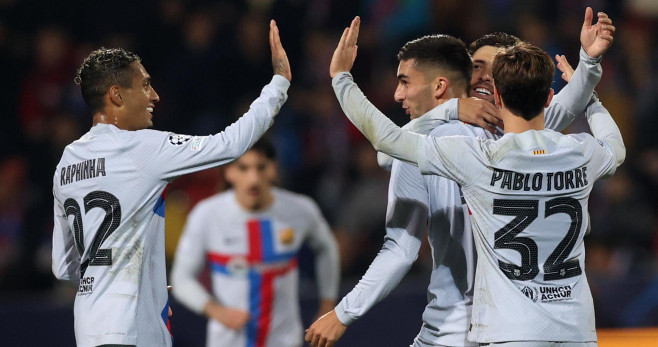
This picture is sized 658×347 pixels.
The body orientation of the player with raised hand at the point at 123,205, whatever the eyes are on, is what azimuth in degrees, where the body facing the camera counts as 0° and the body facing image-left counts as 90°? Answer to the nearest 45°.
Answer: approximately 225°

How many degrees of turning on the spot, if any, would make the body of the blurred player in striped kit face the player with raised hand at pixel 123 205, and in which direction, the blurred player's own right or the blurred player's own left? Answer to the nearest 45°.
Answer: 0° — they already face them

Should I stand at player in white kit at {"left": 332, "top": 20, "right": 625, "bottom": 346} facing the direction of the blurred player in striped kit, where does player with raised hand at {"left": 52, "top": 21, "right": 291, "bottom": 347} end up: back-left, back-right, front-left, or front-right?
front-left

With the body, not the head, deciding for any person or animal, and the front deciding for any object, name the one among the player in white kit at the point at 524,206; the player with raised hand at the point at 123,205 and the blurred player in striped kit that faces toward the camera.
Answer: the blurred player in striped kit

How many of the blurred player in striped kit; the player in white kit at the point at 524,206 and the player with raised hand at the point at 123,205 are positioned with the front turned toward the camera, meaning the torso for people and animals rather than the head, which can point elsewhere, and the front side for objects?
1

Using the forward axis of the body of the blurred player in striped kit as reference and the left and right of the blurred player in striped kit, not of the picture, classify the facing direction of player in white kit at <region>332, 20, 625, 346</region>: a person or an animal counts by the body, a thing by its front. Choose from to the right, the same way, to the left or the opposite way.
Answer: the opposite way

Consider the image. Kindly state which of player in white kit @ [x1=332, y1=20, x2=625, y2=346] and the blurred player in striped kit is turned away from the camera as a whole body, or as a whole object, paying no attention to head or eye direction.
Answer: the player in white kit

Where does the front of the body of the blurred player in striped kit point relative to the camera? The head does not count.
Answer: toward the camera

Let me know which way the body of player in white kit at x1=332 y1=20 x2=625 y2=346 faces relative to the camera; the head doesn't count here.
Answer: away from the camera

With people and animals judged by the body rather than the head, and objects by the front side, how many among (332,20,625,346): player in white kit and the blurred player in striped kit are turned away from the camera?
1

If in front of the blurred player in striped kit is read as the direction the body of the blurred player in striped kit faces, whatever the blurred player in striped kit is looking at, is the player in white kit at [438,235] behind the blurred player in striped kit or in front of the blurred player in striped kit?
in front

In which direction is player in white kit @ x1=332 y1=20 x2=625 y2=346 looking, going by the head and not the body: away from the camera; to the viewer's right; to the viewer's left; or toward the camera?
away from the camera
